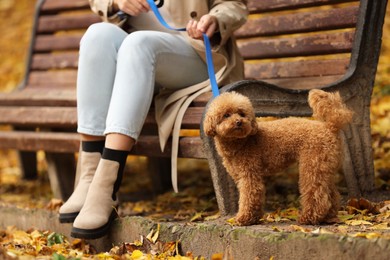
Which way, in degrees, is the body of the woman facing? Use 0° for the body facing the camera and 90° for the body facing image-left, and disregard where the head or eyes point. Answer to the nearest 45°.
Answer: approximately 45°

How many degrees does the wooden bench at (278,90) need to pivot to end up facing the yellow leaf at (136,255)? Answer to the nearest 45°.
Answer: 0° — it already faces it

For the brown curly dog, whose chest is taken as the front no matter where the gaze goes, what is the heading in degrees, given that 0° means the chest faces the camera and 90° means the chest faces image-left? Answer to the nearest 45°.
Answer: approximately 90°

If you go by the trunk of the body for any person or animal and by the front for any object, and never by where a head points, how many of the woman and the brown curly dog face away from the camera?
0

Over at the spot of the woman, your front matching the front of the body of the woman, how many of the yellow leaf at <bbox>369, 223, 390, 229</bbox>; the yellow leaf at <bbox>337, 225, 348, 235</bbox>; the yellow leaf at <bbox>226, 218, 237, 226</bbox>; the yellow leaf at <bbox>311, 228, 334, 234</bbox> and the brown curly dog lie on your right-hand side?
0

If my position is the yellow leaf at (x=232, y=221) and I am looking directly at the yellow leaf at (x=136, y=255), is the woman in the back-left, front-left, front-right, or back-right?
front-right

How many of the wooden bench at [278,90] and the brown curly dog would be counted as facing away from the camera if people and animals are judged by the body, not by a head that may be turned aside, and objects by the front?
0

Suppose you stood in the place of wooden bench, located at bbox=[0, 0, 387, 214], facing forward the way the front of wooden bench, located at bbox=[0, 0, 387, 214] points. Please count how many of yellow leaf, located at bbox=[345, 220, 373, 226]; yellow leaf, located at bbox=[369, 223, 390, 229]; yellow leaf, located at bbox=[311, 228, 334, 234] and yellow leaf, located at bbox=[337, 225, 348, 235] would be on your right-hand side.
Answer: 0

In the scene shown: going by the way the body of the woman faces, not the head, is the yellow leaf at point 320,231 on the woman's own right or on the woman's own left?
on the woman's own left

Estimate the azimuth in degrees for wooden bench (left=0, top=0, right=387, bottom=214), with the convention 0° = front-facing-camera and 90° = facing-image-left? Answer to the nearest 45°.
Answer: approximately 45°

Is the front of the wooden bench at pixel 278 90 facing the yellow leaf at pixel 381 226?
no

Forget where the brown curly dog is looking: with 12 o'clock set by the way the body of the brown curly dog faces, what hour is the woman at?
The woman is roughly at 1 o'clock from the brown curly dog.

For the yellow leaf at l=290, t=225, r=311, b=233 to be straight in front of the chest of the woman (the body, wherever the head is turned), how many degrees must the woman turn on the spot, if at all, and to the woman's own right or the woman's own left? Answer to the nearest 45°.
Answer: approximately 90° to the woman's own left

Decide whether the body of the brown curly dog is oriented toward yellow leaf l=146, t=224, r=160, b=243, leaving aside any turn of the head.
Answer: yes

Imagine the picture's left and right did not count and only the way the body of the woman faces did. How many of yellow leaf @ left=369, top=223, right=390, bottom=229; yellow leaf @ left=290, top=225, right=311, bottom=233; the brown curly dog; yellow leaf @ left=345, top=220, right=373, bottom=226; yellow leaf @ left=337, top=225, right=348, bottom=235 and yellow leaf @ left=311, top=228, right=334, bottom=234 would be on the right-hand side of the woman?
0
